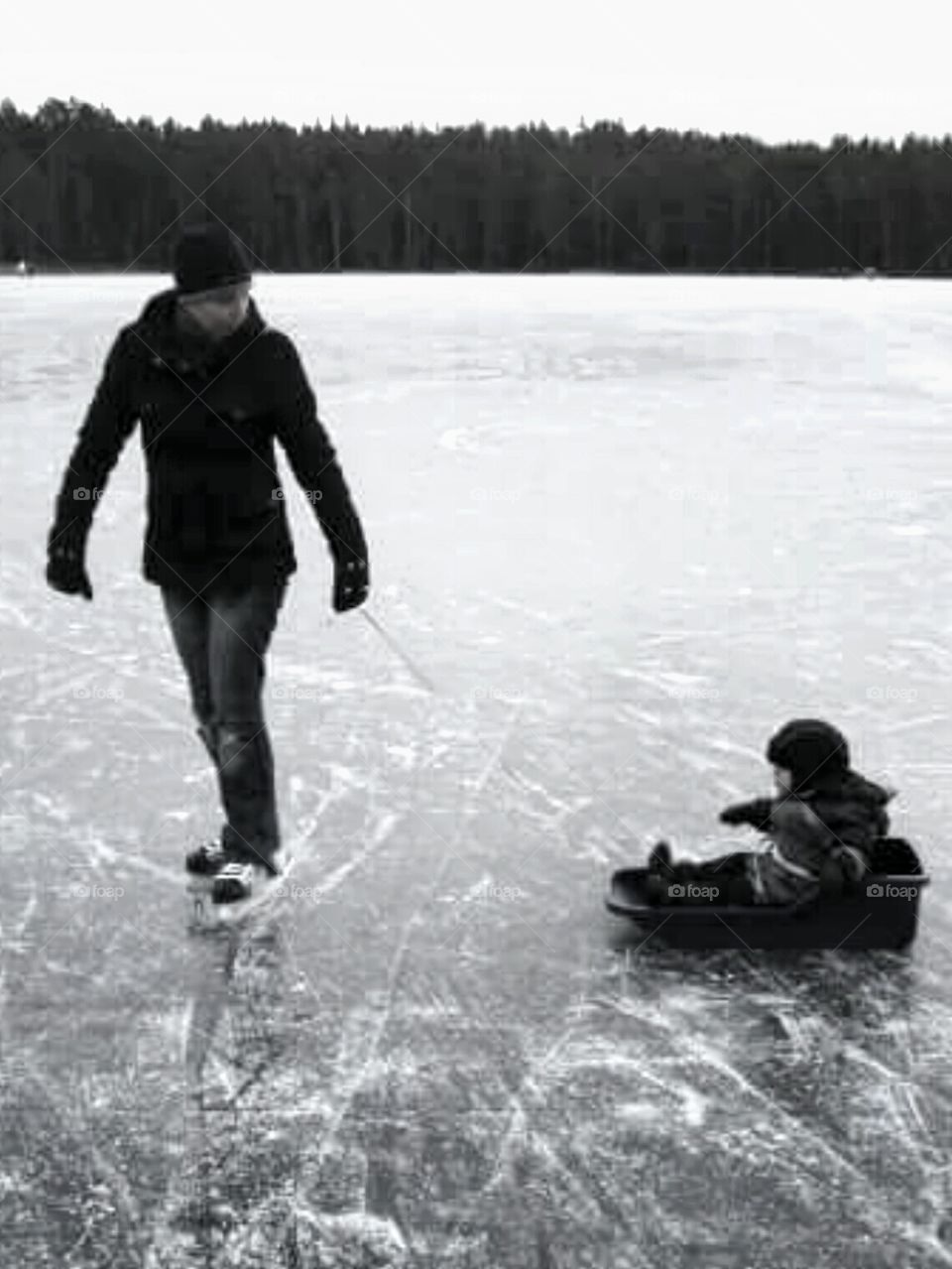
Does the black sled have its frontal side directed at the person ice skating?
yes

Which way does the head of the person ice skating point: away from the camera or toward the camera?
toward the camera

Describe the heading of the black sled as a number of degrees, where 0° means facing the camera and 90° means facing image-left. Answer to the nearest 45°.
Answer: approximately 90°

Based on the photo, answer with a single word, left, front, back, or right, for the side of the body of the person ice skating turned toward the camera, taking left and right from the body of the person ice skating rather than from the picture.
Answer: front

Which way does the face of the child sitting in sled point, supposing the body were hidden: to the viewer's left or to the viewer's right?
to the viewer's left

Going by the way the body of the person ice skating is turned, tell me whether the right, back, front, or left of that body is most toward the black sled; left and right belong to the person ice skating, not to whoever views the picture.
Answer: left

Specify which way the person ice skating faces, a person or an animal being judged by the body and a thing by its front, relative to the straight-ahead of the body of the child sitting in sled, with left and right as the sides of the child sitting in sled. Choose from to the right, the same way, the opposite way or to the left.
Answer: to the left

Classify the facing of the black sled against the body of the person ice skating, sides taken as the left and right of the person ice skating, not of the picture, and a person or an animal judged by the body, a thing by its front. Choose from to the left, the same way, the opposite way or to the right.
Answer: to the right

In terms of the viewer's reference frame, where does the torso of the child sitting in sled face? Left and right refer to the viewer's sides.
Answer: facing to the left of the viewer

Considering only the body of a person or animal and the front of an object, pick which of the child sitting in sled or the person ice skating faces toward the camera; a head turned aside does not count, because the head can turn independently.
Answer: the person ice skating

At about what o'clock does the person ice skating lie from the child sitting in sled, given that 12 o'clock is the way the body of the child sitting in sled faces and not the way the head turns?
The person ice skating is roughly at 12 o'clock from the child sitting in sled.
